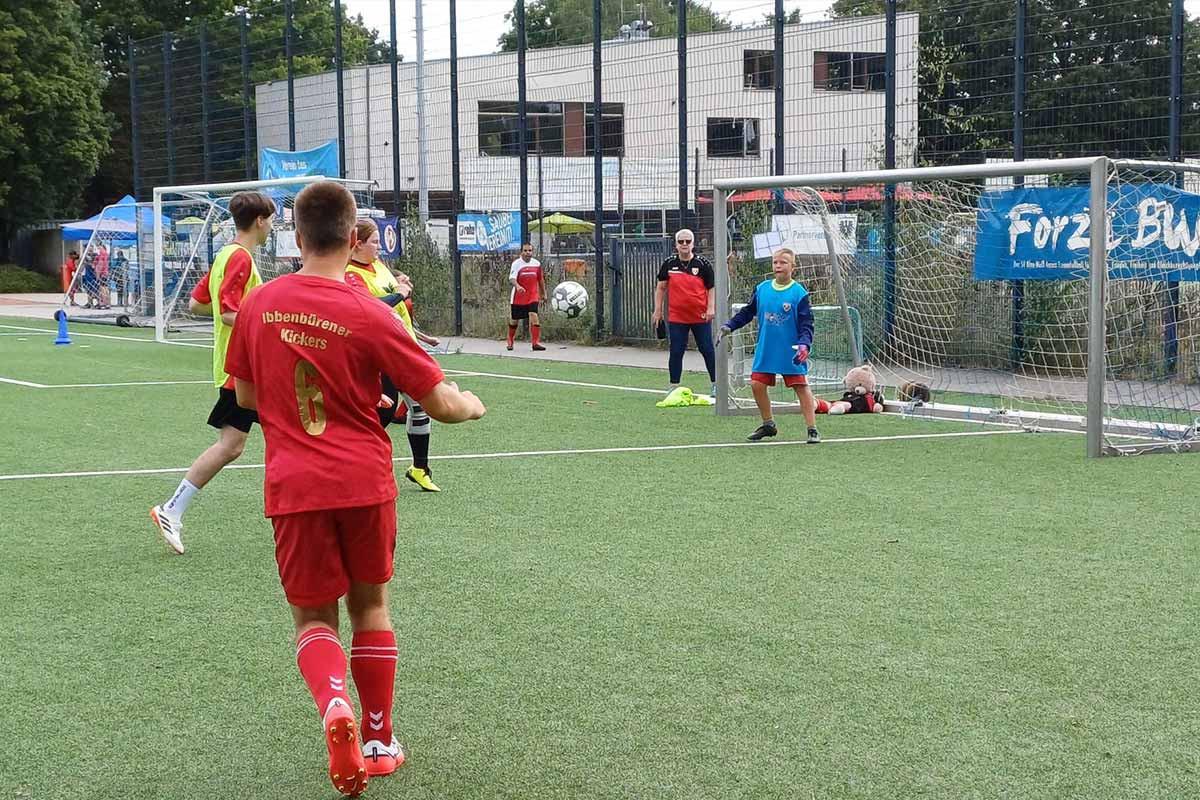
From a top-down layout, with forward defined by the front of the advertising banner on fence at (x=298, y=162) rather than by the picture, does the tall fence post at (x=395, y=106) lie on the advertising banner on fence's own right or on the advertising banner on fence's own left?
on the advertising banner on fence's own left

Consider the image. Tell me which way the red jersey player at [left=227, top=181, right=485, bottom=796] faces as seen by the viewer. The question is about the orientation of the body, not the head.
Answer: away from the camera

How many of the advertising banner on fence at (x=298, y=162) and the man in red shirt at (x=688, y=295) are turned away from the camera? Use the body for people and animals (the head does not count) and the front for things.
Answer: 0

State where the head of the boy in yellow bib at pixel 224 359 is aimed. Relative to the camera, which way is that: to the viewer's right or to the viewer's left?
to the viewer's right

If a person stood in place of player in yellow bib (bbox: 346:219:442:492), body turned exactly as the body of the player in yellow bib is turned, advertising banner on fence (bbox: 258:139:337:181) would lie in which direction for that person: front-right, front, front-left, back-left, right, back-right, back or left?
back-left

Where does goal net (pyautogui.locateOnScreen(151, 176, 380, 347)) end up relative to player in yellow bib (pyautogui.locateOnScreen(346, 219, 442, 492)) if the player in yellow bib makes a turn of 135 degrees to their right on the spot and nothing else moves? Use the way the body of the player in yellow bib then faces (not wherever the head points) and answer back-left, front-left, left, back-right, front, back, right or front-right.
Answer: right

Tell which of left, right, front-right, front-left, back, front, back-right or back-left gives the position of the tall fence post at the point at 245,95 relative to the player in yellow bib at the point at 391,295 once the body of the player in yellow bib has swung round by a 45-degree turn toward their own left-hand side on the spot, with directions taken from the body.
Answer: left

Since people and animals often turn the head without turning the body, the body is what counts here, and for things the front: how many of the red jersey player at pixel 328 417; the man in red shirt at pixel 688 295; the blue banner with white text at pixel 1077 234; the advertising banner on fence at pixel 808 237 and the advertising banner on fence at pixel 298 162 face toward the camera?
4

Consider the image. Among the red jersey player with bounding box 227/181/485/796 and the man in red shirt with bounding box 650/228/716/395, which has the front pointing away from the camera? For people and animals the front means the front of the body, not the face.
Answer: the red jersey player

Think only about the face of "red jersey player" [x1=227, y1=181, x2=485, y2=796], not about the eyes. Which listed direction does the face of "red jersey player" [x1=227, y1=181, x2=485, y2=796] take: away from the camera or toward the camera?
away from the camera
